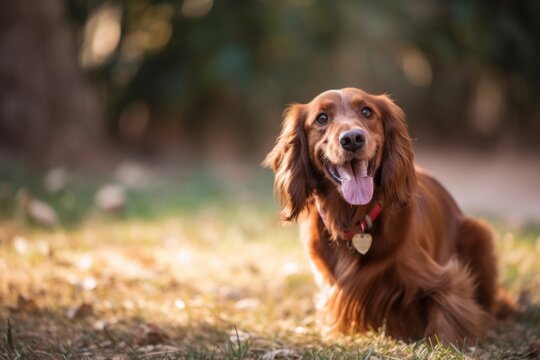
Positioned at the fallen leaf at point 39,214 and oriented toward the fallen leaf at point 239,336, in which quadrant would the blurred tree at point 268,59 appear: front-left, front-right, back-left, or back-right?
back-left

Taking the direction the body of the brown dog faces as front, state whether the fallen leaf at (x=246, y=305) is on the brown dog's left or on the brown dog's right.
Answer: on the brown dog's right

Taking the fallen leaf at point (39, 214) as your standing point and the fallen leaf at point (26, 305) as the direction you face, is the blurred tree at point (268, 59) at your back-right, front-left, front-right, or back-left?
back-left

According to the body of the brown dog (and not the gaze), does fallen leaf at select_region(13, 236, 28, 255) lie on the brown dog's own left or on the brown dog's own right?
on the brown dog's own right

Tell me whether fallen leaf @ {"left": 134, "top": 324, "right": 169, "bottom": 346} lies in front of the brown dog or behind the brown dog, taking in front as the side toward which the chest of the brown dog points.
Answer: in front

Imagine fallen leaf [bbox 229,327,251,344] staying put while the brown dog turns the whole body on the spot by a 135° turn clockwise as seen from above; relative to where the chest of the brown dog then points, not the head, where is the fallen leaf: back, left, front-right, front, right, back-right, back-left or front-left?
left

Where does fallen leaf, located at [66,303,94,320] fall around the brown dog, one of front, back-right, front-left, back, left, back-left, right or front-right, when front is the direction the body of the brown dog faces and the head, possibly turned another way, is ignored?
front-right

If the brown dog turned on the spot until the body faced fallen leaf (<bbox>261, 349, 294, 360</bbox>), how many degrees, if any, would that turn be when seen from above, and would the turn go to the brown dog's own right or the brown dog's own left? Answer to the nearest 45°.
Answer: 0° — it already faces it

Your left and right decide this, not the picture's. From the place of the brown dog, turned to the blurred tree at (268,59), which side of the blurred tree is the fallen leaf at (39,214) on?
left

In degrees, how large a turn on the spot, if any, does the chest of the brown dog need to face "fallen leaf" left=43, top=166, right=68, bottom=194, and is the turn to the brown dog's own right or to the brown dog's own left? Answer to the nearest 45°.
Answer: approximately 90° to the brown dog's own right

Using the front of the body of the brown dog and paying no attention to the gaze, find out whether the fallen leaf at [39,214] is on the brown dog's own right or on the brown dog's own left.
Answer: on the brown dog's own right

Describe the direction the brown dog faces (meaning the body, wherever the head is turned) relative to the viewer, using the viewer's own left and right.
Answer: facing the viewer and to the left of the viewer

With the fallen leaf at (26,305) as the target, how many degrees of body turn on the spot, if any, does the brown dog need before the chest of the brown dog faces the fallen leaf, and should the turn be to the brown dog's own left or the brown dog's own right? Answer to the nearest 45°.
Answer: approximately 45° to the brown dog's own right

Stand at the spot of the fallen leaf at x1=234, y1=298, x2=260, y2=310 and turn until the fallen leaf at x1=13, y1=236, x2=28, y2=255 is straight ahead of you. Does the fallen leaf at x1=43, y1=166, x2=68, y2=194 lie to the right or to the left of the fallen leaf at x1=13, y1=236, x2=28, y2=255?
right
